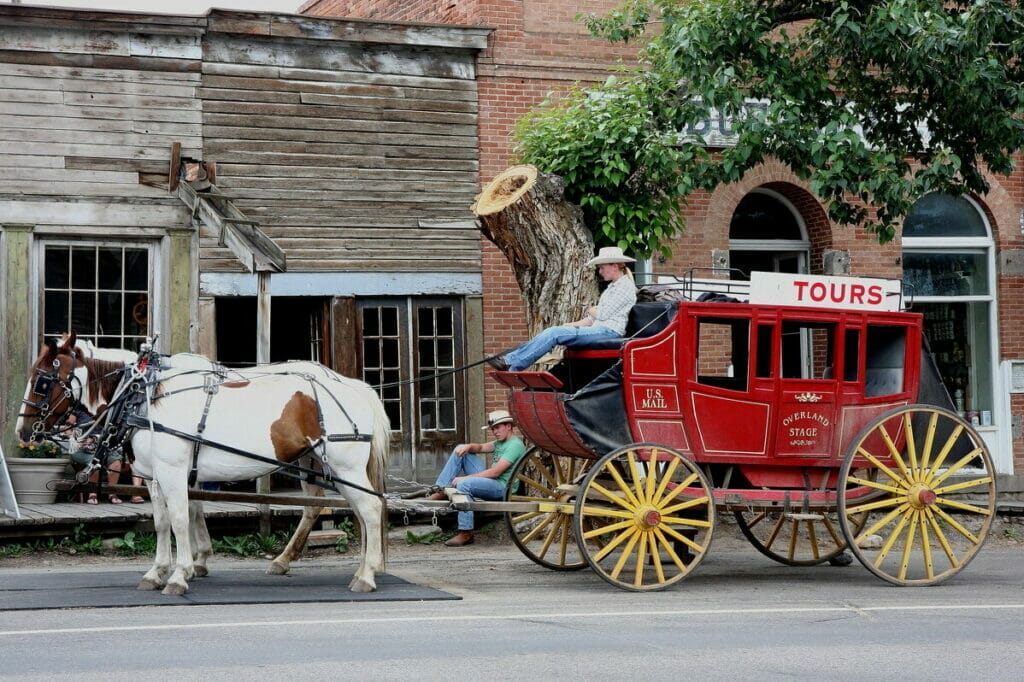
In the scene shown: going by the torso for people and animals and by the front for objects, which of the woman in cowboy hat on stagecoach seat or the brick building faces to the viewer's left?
the woman in cowboy hat on stagecoach seat

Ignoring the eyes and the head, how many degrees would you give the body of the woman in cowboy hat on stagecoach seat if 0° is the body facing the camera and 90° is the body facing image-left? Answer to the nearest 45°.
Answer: approximately 90°

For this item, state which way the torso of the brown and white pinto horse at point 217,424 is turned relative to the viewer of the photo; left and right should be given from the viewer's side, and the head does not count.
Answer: facing to the left of the viewer

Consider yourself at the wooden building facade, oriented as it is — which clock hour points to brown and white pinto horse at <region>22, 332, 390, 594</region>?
The brown and white pinto horse is roughly at 12 o'clock from the wooden building facade.

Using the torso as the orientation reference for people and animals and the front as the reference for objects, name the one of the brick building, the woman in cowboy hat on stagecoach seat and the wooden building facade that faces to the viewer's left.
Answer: the woman in cowboy hat on stagecoach seat

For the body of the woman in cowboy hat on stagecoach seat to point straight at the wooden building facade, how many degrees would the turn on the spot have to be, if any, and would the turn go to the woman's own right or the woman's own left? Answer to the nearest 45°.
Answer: approximately 45° to the woman's own right

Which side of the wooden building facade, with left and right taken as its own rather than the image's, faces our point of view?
front

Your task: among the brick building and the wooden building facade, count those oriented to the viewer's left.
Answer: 0

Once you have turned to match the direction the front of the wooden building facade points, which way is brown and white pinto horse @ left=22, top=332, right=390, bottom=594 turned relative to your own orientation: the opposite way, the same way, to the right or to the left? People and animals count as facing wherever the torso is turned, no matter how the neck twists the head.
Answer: to the right

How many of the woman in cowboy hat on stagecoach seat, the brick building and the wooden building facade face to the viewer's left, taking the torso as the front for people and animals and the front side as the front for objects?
1

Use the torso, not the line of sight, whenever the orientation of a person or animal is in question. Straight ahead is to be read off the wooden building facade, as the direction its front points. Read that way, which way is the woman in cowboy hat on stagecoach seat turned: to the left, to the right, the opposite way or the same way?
to the right
